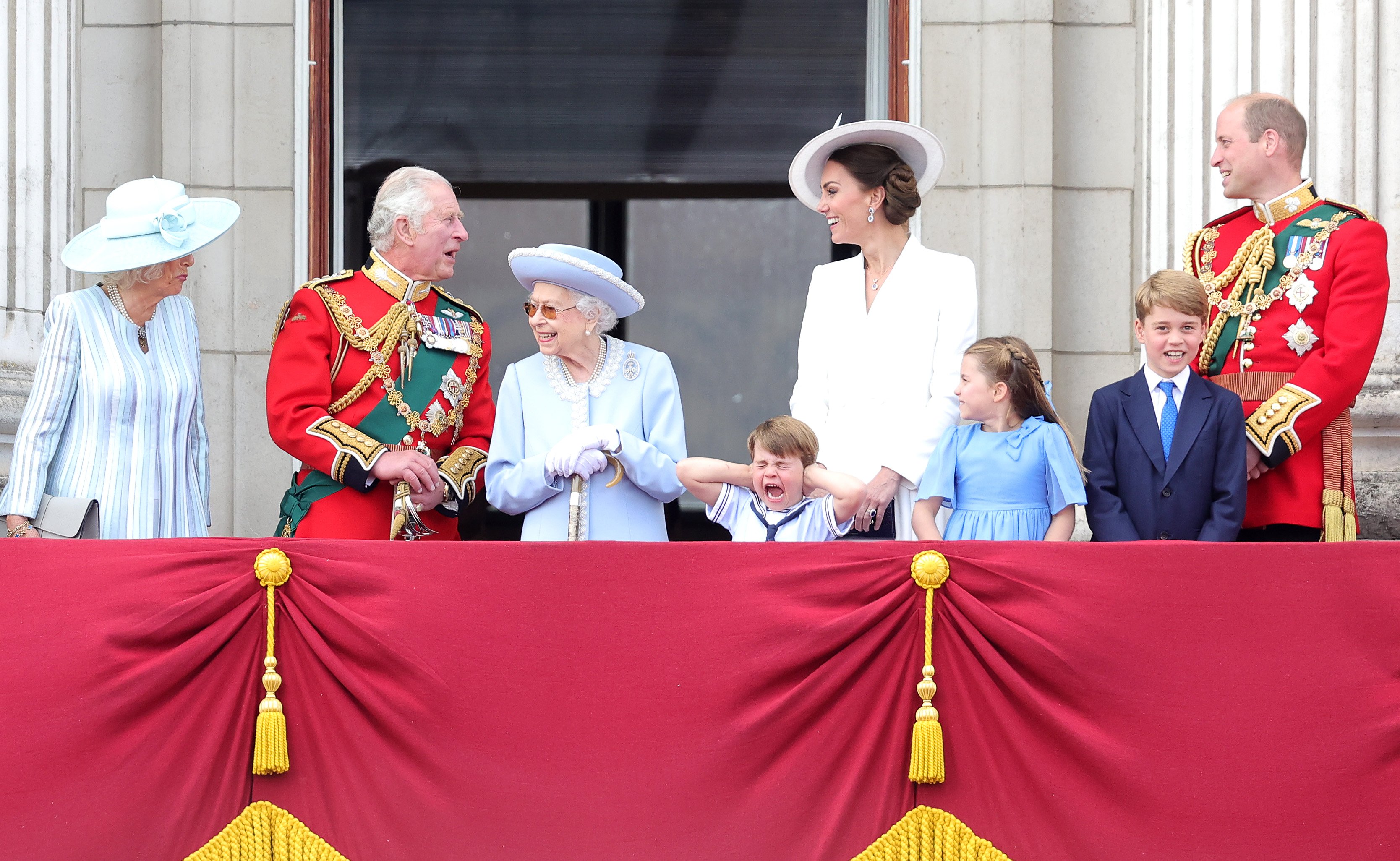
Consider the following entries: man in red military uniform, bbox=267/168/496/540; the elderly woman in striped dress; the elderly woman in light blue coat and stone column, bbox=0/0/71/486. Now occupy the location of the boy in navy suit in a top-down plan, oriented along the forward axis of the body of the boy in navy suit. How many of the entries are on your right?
4

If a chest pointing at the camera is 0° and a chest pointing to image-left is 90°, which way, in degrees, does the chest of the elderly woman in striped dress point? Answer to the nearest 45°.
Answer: approximately 315°

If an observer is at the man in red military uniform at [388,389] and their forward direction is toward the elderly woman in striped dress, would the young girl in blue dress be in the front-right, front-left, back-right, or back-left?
back-left

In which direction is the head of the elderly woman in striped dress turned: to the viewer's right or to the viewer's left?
to the viewer's right

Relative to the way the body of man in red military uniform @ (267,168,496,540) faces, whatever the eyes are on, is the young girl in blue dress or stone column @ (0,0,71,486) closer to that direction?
the young girl in blue dress

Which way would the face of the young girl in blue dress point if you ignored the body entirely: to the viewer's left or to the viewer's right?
to the viewer's left

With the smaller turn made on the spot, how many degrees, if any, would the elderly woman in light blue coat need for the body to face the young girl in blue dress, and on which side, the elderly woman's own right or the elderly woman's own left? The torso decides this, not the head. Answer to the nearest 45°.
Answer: approximately 90° to the elderly woman's own left

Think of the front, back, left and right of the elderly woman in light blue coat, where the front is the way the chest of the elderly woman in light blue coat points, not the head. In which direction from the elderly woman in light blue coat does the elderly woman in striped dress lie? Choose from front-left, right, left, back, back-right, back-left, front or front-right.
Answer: right

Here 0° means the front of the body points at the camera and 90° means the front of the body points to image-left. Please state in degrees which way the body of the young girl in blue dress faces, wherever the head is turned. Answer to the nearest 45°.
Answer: approximately 0°
